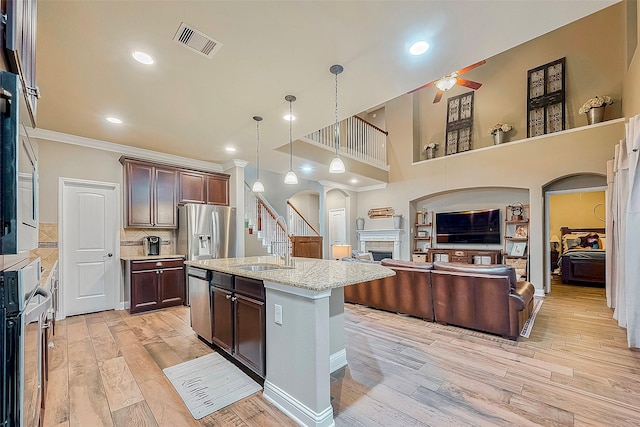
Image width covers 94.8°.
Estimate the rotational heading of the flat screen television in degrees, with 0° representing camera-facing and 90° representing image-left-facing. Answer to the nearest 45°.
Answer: approximately 0°

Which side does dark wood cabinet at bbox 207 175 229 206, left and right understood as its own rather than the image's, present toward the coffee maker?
right

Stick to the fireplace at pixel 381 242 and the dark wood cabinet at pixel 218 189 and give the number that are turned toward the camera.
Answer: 2

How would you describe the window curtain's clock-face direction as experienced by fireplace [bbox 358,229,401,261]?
The window curtain is roughly at 11 o'clock from the fireplace.

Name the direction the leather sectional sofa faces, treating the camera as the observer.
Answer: facing away from the viewer and to the right of the viewer

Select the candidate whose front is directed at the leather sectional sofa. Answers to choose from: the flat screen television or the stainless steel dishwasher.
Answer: the flat screen television
